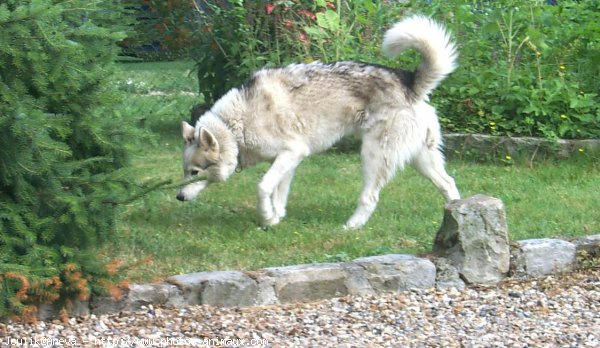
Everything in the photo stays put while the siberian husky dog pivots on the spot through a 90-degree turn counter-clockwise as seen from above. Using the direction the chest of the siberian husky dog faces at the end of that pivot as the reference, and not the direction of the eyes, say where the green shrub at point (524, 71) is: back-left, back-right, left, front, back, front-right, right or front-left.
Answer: back-left

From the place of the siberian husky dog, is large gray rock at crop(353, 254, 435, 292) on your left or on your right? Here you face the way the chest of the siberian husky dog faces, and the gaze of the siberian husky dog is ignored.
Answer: on your left

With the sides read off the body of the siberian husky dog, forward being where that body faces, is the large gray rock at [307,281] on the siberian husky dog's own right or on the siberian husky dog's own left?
on the siberian husky dog's own left

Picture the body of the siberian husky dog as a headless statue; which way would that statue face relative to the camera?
to the viewer's left

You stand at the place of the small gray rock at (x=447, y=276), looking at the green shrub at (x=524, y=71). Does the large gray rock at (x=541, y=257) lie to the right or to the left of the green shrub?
right

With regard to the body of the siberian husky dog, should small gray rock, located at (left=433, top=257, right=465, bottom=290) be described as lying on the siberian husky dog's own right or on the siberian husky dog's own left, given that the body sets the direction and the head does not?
on the siberian husky dog's own left

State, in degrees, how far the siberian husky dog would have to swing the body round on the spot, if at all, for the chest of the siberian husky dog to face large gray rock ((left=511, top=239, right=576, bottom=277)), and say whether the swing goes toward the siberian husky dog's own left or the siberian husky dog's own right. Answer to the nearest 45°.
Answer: approximately 135° to the siberian husky dog's own left

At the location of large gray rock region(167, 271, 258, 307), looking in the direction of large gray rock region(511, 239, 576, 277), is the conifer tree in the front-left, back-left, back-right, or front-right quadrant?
back-left
